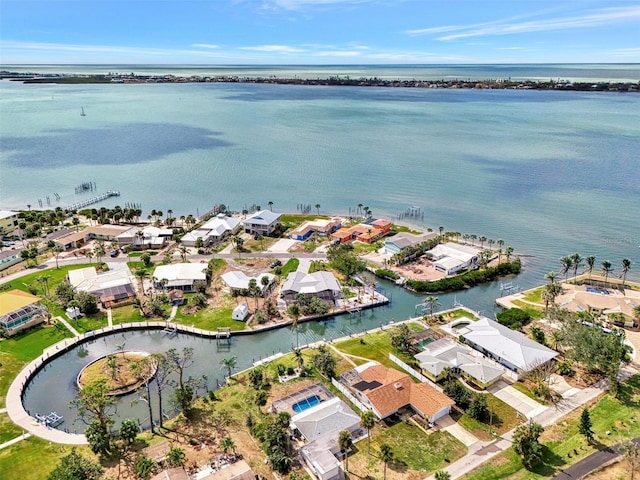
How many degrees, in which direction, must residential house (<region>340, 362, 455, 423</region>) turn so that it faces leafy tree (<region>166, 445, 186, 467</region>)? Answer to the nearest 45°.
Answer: approximately 90° to its right

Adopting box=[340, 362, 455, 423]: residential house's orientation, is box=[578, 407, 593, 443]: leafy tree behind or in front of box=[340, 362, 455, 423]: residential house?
in front

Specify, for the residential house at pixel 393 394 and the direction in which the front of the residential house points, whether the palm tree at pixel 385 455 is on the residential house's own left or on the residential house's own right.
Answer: on the residential house's own right

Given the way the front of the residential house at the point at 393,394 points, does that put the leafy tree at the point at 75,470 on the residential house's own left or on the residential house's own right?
on the residential house's own right

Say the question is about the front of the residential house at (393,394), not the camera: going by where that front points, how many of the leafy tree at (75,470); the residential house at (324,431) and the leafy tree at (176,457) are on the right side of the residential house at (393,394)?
3

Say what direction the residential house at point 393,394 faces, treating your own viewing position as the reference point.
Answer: facing the viewer and to the right of the viewer

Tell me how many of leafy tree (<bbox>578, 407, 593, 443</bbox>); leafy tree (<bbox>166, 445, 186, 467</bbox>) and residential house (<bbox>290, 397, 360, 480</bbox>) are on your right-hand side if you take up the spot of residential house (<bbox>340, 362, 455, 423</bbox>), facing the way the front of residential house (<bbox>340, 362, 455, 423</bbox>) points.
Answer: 2

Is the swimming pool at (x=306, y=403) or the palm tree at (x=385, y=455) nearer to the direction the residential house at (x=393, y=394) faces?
the palm tree

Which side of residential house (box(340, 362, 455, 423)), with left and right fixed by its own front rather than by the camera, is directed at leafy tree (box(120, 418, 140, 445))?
right

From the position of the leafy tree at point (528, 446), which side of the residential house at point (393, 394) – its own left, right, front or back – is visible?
front

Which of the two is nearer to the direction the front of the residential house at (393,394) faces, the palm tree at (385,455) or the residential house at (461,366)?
the palm tree
